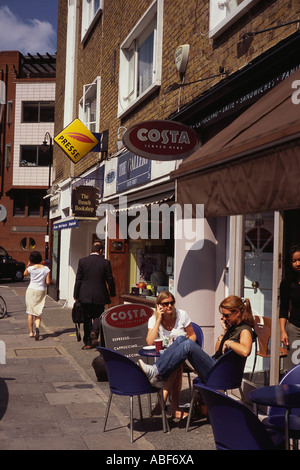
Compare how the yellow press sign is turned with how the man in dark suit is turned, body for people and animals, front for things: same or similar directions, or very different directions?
very different directions

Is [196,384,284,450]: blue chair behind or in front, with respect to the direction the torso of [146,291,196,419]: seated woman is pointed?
in front

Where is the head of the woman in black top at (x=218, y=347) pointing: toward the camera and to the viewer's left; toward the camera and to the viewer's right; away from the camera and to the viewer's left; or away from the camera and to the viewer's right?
toward the camera and to the viewer's left

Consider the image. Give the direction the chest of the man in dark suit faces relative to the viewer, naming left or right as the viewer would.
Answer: facing away from the viewer

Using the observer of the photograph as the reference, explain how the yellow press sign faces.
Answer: facing the viewer

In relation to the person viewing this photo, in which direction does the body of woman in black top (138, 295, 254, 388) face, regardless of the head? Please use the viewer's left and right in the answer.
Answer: facing to the left of the viewer

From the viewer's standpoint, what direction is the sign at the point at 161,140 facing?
toward the camera

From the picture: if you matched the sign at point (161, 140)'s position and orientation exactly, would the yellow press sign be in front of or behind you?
behind

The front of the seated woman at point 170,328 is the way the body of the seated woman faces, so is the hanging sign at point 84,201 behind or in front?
behind

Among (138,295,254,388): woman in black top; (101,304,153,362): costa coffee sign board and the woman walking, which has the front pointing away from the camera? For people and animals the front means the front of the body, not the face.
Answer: the woman walking

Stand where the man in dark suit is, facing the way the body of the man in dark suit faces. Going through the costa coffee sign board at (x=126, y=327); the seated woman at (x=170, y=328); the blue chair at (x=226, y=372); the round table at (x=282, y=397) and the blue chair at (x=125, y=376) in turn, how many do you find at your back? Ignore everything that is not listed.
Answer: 5

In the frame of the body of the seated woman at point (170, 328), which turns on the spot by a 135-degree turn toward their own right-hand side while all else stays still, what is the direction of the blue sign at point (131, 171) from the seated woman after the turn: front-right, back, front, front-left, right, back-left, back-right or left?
front-right
